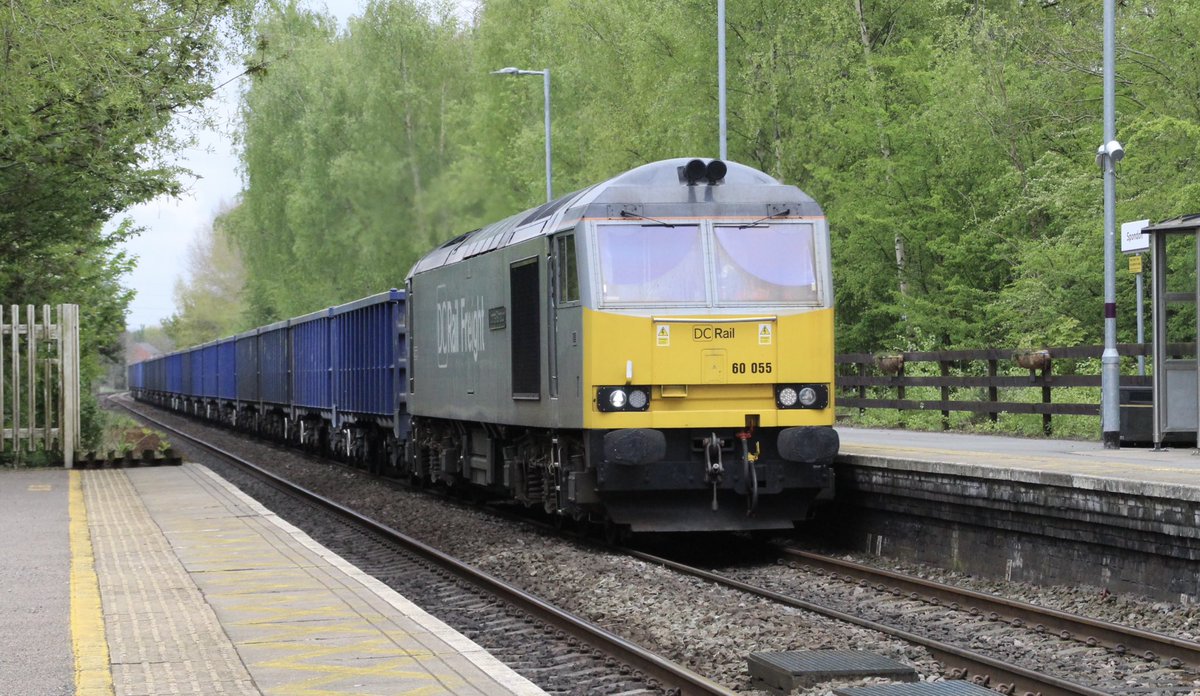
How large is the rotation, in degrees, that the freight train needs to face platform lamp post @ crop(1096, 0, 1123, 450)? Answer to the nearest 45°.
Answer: approximately 90° to its left

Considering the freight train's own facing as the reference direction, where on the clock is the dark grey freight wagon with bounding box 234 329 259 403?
The dark grey freight wagon is roughly at 7 o'clock from the freight train.

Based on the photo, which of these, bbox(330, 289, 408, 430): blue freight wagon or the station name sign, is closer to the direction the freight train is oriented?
the station name sign

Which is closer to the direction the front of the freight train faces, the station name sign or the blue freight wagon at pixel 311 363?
the station name sign

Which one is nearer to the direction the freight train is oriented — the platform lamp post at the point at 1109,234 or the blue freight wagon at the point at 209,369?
the platform lamp post

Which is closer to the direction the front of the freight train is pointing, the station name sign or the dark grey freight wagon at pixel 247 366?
the station name sign

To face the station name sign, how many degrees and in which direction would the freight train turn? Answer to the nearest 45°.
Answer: approximately 90° to its left

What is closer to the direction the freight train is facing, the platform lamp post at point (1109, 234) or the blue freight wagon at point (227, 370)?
the platform lamp post

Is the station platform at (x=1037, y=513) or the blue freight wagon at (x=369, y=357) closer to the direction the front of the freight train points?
the station platform

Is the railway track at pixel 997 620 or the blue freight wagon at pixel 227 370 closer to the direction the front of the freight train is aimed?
the railway track

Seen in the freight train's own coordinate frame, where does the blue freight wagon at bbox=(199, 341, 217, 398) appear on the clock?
The blue freight wagon is roughly at 7 o'clock from the freight train.

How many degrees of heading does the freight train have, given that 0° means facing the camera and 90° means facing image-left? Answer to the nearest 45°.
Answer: approximately 315°
